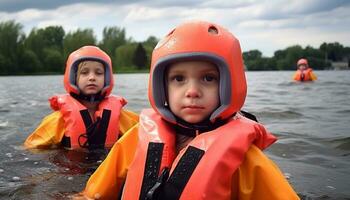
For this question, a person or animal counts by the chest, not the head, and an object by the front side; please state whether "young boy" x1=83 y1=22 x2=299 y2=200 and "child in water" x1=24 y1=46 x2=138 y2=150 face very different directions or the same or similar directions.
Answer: same or similar directions

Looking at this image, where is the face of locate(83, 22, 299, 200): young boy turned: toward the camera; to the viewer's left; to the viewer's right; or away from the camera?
toward the camera

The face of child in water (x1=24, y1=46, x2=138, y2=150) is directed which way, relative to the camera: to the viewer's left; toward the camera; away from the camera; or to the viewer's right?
toward the camera

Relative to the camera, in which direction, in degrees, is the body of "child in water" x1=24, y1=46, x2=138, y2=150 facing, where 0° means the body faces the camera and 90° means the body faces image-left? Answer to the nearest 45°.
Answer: approximately 0°

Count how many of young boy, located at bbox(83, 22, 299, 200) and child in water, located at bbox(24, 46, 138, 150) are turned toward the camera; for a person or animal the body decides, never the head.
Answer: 2

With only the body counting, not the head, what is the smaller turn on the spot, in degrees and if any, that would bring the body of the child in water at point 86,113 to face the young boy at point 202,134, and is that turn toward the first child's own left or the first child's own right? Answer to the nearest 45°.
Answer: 0° — they already face them

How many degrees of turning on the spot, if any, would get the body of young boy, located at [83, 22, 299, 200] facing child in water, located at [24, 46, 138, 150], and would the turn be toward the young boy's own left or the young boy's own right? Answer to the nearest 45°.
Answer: approximately 135° to the young boy's own right

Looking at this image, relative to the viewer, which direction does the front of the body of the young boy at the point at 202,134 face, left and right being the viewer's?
facing the viewer
